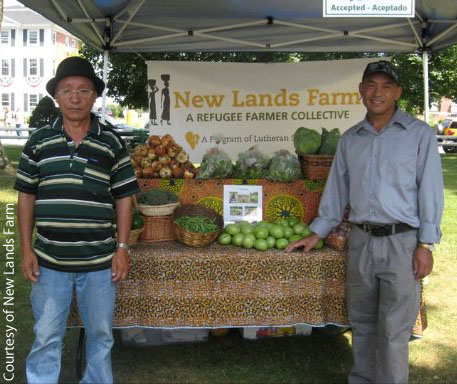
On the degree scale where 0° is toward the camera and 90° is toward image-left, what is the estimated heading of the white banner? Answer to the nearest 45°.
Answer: approximately 0°

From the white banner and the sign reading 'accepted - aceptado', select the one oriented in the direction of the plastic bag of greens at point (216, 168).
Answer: the white banner

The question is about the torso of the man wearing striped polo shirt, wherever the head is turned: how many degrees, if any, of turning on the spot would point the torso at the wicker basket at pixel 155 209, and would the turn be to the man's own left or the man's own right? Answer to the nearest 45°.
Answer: approximately 135° to the man's own left

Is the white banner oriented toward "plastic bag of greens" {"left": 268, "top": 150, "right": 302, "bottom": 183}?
yes

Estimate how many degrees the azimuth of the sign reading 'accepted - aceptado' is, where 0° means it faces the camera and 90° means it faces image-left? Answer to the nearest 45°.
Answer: approximately 0°

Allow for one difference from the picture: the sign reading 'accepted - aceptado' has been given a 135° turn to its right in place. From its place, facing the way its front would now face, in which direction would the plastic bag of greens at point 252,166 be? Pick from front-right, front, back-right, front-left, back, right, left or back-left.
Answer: front

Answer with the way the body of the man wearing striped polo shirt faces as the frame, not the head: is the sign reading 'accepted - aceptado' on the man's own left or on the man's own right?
on the man's own left

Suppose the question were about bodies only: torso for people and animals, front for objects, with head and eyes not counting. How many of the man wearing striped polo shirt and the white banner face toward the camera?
2

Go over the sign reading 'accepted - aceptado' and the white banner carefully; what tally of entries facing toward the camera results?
2

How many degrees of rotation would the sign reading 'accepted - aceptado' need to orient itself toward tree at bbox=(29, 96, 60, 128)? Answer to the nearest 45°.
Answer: approximately 135° to its right
